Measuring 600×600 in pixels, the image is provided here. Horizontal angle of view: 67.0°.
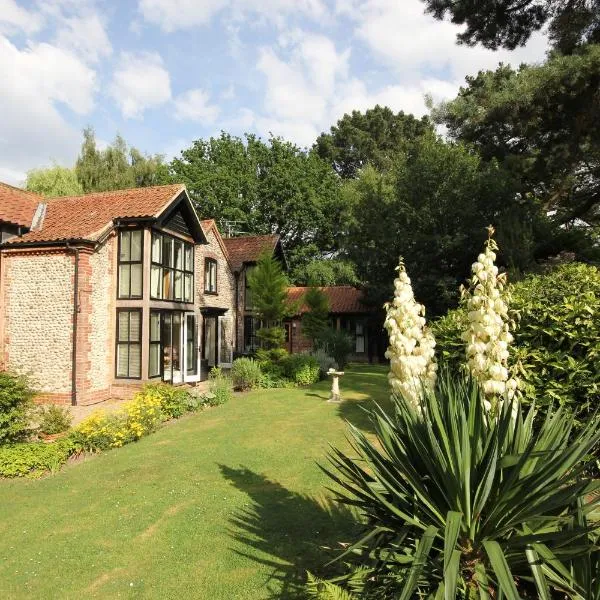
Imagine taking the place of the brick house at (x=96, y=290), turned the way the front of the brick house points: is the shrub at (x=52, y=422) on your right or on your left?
on your right

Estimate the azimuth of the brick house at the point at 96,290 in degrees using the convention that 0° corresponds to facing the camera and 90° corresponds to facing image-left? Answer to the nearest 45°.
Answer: approximately 315°

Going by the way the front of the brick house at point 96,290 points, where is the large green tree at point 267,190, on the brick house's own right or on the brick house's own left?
on the brick house's own left

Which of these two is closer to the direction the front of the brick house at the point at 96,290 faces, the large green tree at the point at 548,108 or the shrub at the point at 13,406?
the large green tree

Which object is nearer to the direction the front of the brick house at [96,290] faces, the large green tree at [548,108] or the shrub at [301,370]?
the large green tree

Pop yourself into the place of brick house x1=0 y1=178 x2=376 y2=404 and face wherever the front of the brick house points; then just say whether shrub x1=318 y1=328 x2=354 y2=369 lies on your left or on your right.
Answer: on your left

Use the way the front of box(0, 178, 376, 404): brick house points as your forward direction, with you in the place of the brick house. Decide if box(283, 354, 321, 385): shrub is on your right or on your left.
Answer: on your left

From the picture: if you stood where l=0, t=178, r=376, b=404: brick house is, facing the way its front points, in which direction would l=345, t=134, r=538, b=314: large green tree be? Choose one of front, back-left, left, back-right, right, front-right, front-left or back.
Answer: front-left

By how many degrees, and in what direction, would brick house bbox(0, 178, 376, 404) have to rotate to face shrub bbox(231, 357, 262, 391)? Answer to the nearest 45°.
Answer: approximately 45° to its left

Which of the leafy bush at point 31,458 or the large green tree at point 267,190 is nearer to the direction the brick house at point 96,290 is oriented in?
the leafy bush

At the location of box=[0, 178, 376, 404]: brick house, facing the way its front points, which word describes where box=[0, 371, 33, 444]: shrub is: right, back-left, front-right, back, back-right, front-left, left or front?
front-right

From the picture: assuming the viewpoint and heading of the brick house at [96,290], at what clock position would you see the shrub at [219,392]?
The shrub is roughly at 11 o'clock from the brick house.

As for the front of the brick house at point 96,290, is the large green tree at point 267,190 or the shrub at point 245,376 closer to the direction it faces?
the shrub
